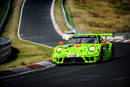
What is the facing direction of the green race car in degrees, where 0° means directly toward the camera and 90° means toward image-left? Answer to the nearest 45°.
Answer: approximately 0°
